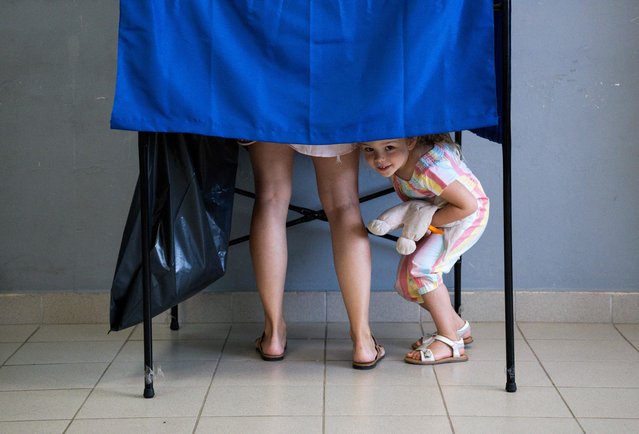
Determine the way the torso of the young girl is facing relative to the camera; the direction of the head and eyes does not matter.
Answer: to the viewer's left

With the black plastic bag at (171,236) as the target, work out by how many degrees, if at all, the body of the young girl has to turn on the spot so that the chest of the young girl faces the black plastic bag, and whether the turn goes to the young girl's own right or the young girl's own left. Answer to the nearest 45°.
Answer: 0° — they already face it
